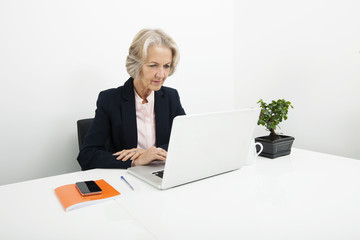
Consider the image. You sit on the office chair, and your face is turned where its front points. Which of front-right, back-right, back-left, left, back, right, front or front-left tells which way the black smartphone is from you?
front-right

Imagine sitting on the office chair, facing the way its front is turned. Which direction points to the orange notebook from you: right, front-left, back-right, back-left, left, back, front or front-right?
front-right

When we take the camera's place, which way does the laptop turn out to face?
facing away from the viewer and to the left of the viewer

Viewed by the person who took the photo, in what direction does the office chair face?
facing the viewer and to the right of the viewer

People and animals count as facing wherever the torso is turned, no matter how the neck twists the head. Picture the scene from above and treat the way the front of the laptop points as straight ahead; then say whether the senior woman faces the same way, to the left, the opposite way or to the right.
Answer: the opposite way

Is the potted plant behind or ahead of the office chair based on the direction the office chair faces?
ahead

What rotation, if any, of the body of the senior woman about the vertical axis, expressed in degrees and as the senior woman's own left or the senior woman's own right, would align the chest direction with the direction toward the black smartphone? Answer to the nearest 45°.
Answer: approximately 45° to the senior woman's own right

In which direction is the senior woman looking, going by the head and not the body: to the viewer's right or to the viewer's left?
to the viewer's right

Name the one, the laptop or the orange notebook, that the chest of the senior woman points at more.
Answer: the laptop

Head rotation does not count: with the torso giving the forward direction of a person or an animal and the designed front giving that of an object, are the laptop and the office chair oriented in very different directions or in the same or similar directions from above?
very different directions

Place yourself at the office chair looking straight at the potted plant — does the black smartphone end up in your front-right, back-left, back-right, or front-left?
front-right

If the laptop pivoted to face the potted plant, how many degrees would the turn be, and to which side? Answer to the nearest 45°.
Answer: approximately 90° to its right

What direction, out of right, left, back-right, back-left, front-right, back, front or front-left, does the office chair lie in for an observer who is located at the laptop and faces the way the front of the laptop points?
front
